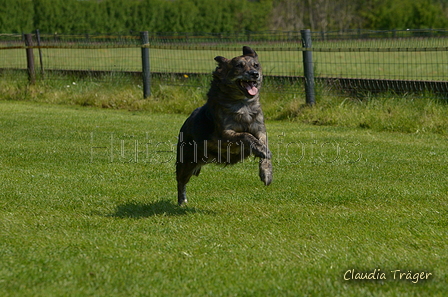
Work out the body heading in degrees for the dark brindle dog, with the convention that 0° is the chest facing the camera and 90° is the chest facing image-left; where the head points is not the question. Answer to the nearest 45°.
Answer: approximately 315°

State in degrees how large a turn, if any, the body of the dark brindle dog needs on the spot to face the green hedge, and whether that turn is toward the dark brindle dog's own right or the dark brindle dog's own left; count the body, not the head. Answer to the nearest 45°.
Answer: approximately 135° to the dark brindle dog's own left

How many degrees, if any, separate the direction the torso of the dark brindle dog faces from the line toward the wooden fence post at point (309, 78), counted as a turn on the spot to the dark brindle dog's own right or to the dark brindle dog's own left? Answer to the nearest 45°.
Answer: approximately 135° to the dark brindle dog's own left

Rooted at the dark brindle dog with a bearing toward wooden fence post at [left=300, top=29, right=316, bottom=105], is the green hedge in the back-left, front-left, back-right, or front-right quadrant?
front-left
